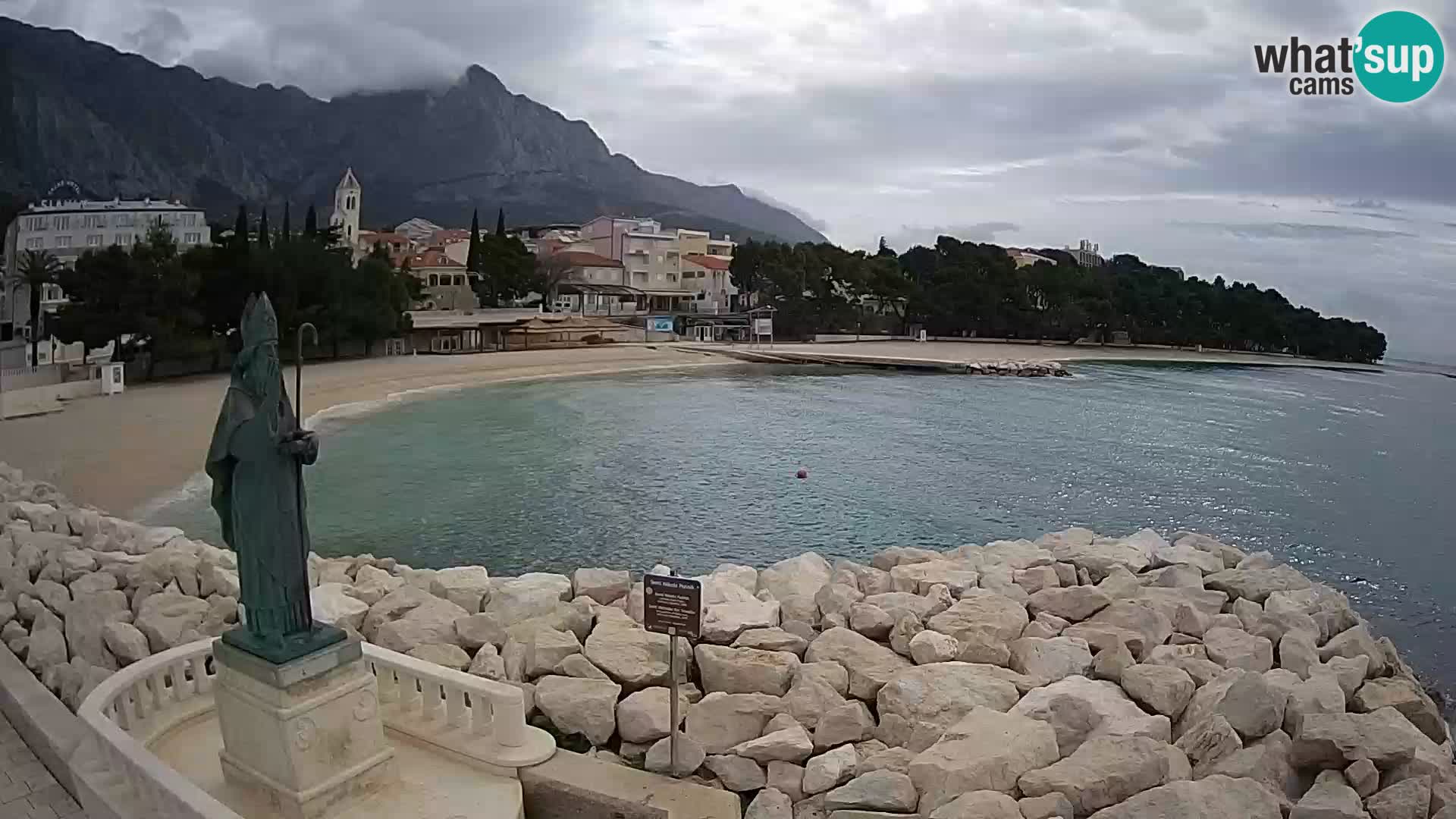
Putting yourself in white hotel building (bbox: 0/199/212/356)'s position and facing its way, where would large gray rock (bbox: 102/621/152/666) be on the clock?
The large gray rock is roughly at 12 o'clock from the white hotel building.

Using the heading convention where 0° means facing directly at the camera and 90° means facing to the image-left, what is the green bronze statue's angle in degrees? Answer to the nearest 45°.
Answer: approximately 315°

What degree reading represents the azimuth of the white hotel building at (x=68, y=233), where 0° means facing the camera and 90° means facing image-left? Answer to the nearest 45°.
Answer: approximately 0°

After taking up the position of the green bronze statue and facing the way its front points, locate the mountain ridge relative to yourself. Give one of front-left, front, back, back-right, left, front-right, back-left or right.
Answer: back-left

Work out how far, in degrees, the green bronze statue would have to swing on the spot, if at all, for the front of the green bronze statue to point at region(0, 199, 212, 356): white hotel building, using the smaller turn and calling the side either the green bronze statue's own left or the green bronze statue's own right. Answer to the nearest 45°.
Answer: approximately 135° to the green bronze statue's own left

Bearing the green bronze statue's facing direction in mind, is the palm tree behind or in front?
behind
